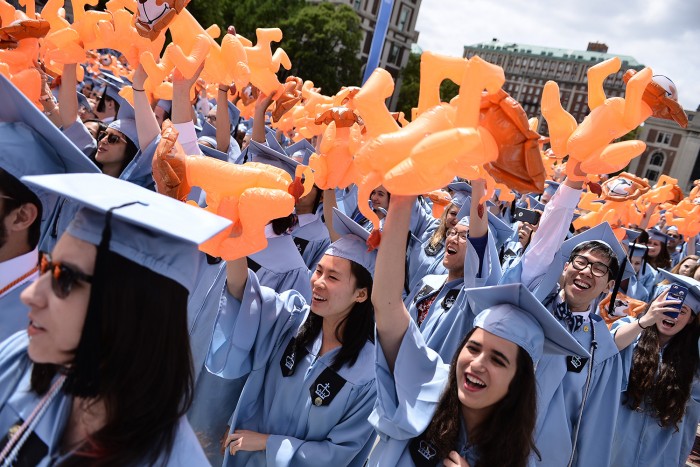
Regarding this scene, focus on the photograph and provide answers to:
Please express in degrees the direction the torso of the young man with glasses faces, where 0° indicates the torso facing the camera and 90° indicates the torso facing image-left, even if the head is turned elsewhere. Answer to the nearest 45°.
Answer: approximately 0°

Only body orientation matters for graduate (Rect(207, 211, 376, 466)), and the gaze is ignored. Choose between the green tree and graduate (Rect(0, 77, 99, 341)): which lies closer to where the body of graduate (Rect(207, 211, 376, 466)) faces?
the graduate

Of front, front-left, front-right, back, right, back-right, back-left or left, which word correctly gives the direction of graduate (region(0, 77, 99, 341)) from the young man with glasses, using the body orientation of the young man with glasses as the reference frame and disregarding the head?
front-right

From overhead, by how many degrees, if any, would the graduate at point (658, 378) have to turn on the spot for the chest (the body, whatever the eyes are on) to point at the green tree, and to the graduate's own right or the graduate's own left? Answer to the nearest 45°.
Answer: approximately 135° to the graduate's own right

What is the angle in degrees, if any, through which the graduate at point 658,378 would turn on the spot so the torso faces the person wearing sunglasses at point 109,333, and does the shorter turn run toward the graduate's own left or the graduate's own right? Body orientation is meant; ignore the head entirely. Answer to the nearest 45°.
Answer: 0° — they already face them

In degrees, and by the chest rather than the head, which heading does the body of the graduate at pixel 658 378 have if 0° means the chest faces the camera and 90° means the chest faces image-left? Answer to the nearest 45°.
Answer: approximately 0°

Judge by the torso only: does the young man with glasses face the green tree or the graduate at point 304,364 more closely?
the graduate

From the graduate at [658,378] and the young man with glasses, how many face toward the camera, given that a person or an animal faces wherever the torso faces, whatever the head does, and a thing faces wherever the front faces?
2
